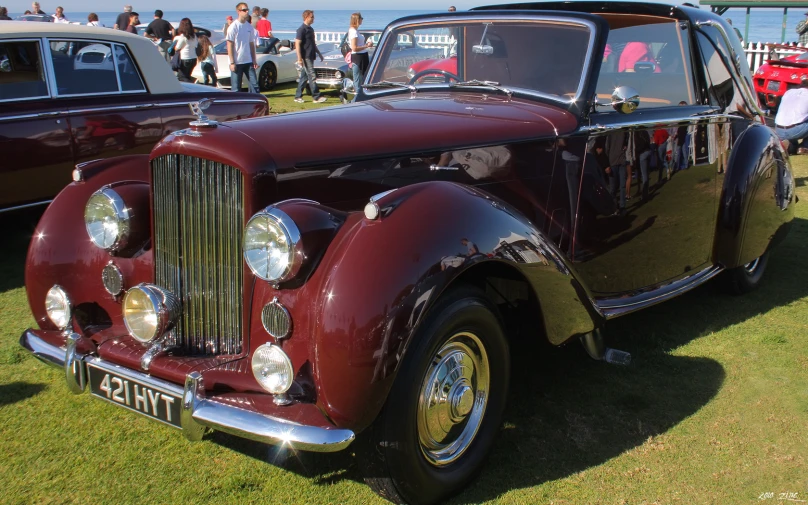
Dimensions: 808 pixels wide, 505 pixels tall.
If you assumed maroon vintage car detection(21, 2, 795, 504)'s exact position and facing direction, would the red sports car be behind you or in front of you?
behind

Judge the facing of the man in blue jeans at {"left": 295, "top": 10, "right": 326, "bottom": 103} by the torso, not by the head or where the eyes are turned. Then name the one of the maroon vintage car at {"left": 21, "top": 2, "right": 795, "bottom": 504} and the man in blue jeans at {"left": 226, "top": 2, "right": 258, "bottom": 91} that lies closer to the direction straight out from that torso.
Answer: the maroon vintage car

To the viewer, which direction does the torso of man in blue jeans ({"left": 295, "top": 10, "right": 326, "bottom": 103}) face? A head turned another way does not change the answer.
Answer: to the viewer's right

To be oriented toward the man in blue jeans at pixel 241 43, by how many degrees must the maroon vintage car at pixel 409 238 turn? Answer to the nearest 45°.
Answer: approximately 135° to its right

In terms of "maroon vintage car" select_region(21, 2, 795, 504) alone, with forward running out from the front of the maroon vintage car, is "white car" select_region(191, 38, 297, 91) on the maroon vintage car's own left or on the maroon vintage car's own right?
on the maroon vintage car's own right

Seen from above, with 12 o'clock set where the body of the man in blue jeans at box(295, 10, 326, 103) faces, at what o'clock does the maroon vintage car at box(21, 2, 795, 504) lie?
The maroon vintage car is roughly at 3 o'clock from the man in blue jeans.

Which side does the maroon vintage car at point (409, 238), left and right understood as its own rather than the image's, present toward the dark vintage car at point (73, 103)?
right

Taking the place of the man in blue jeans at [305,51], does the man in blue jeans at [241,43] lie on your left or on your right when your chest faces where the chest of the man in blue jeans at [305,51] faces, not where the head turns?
on your right

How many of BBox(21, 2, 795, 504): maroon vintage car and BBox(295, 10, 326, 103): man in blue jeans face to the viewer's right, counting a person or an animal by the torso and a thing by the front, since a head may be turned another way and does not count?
1

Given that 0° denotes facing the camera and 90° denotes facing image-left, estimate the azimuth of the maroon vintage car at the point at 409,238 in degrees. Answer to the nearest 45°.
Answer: approximately 45°

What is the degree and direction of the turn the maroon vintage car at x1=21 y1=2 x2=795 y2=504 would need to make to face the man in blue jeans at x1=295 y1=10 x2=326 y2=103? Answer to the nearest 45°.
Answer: approximately 135° to its right
